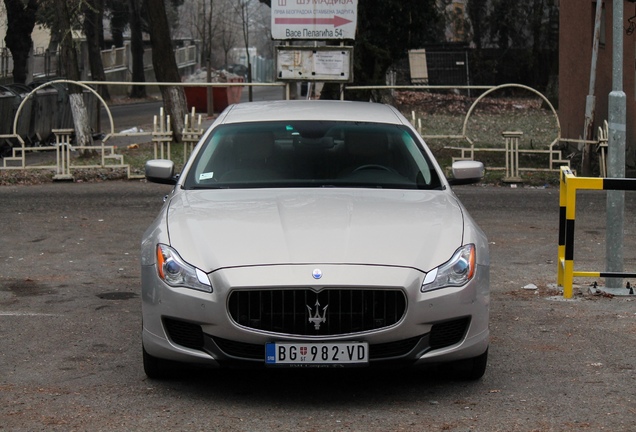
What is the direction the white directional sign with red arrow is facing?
toward the camera

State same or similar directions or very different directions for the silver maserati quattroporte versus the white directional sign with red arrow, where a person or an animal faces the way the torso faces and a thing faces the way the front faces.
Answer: same or similar directions

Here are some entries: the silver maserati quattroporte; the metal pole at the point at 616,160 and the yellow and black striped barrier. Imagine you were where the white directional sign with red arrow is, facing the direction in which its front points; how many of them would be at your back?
0

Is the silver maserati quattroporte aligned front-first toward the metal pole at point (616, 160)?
no

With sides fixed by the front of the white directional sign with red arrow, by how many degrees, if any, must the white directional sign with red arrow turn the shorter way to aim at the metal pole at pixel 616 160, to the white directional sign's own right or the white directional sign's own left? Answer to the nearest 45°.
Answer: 0° — it already faces it

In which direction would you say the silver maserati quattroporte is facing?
toward the camera

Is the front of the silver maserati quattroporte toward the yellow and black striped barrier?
no

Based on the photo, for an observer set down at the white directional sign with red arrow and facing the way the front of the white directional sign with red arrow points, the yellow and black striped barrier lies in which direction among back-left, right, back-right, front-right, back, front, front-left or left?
front

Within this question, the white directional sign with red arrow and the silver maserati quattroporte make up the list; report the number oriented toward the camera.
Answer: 2

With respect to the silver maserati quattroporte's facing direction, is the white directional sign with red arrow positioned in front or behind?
behind

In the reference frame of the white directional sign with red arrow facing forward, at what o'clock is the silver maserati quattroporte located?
The silver maserati quattroporte is roughly at 12 o'clock from the white directional sign with red arrow.
